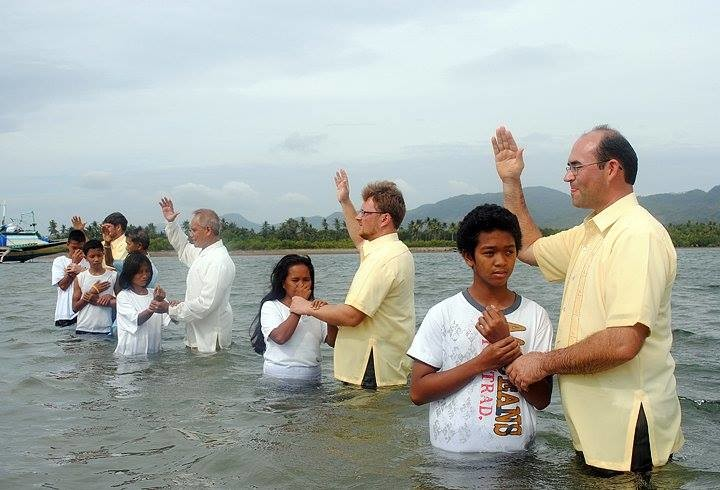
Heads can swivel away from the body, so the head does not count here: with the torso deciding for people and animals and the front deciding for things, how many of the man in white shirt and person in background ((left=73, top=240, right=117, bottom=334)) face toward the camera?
1

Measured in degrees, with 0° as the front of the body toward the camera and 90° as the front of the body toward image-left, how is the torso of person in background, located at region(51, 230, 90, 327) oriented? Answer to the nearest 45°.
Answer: approximately 315°

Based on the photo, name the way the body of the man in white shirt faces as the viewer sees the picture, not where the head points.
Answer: to the viewer's left

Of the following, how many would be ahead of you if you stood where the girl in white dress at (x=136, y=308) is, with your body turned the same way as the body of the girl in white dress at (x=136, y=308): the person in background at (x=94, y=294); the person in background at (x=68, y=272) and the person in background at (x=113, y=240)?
0

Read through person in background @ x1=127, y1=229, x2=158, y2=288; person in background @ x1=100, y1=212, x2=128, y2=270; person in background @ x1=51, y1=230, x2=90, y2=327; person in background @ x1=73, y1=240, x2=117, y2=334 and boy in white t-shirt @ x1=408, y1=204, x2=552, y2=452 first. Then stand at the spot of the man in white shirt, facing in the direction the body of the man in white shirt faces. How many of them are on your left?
1

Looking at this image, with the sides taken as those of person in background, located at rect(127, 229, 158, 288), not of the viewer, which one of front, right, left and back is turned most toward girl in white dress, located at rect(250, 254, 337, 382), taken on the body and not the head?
left

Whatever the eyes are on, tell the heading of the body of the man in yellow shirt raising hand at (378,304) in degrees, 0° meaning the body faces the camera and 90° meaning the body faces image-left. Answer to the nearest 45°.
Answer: approximately 90°

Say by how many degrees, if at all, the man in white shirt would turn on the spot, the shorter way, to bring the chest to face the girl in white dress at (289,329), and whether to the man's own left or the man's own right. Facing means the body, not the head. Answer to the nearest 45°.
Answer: approximately 90° to the man's own left

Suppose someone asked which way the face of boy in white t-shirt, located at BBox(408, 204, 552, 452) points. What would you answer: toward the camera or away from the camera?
toward the camera

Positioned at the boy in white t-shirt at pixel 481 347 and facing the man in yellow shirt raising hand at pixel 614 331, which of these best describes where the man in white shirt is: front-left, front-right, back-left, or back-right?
back-left

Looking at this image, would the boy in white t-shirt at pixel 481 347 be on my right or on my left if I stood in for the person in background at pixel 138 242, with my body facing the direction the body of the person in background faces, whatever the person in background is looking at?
on my left

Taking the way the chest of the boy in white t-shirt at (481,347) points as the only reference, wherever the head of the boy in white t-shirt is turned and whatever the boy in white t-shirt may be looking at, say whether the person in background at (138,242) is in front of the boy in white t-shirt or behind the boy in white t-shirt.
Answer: behind

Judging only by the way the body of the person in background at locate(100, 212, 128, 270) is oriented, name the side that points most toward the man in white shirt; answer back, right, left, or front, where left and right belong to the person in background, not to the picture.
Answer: left

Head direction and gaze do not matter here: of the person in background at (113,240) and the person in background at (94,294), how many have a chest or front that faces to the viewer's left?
1

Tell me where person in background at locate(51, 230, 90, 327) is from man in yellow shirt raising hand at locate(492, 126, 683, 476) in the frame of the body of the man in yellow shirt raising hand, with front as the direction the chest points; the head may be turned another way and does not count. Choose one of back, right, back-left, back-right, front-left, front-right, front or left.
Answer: front-right
